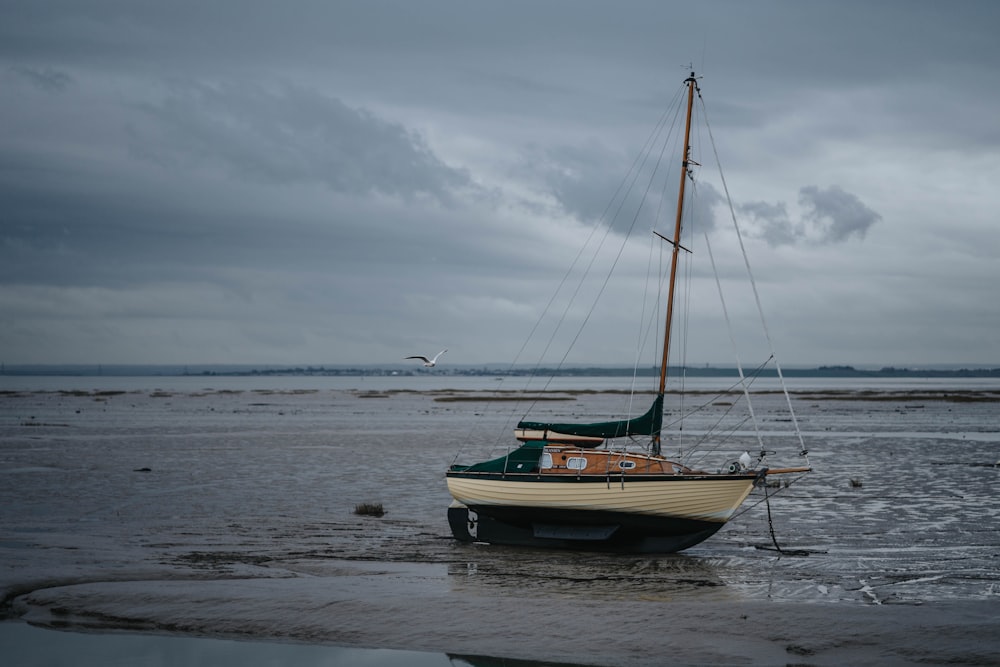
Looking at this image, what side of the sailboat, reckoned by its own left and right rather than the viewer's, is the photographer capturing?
right
